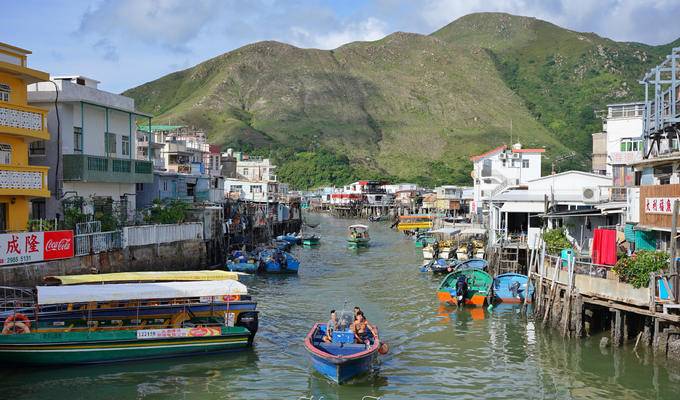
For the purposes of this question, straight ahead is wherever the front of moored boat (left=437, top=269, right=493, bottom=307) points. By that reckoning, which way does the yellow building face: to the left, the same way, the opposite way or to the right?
to the right

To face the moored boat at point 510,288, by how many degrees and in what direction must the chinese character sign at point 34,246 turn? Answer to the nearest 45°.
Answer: approximately 45° to its left

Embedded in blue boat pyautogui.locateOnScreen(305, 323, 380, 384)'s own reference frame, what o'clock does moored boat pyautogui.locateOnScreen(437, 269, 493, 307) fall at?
The moored boat is roughly at 7 o'clock from the blue boat.

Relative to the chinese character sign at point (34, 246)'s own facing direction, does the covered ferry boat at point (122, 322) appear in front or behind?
in front

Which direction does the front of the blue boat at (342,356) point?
toward the camera

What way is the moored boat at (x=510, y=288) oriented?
away from the camera

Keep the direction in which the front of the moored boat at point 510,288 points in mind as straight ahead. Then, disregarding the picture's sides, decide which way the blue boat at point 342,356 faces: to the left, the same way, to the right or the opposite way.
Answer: the opposite way

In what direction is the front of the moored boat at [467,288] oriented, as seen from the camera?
facing away from the viewer

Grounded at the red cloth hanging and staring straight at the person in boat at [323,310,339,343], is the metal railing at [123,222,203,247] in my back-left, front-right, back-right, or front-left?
front-right

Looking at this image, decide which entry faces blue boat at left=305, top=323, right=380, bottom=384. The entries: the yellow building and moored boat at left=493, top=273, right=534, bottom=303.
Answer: the yellow building

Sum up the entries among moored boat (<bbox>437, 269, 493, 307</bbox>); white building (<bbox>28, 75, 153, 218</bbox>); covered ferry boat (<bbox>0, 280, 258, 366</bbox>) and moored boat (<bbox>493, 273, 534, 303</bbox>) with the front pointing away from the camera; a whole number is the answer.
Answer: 2

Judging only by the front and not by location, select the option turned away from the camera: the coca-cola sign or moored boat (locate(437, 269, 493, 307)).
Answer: the moored boat
